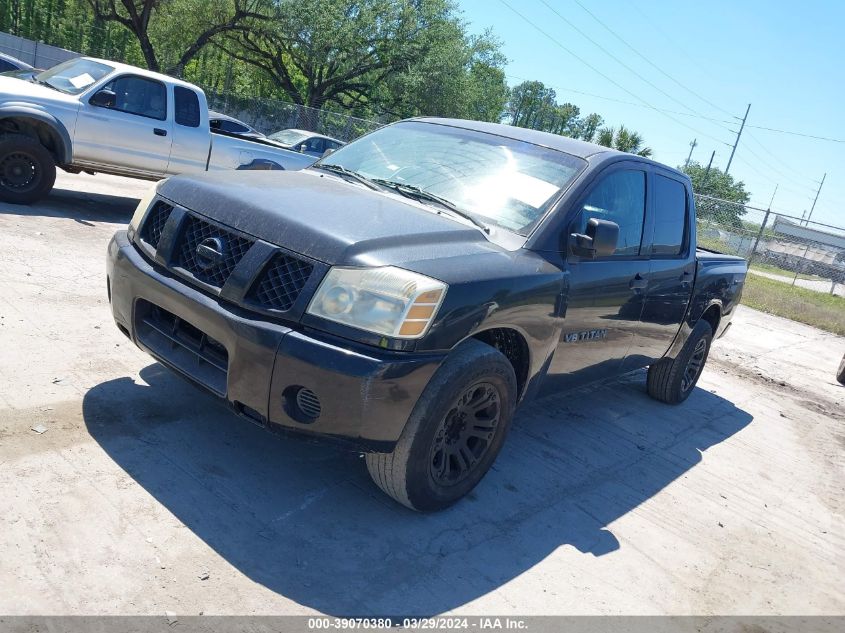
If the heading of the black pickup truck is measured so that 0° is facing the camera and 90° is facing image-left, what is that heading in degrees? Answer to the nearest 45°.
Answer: approximately 45°

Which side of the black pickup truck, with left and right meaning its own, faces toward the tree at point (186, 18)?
right

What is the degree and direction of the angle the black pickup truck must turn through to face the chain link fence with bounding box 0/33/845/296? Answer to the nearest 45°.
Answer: approximately 180°

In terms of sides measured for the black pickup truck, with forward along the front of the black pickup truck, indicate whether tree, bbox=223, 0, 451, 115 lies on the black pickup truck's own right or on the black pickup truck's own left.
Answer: on the black pickup truck's own right

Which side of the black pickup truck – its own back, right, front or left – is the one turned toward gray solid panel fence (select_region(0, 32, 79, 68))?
right

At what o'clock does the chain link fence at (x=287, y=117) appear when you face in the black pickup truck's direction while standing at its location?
The chain link fence is roughly at 4 o'clock from the black pickup truck.

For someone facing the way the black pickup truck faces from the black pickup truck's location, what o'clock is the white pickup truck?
The white pickup truck is roughly at 3 o'clock from the black pickup truck.
